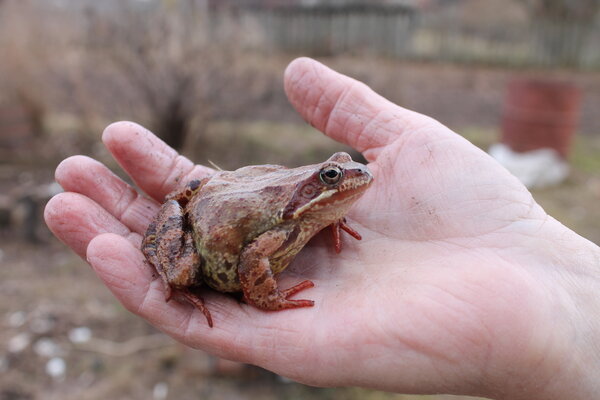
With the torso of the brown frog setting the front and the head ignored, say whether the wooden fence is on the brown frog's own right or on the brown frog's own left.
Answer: on the brown frog's own left

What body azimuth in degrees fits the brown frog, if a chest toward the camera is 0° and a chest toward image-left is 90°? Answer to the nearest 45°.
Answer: approximately 270°
